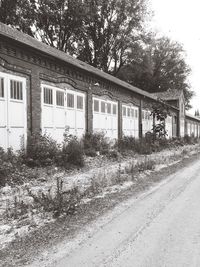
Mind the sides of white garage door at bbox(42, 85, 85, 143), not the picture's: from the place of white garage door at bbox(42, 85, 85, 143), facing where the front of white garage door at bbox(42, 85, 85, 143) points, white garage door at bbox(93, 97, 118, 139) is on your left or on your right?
on your left

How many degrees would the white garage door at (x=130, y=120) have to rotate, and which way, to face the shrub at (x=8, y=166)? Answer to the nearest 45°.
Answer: approximately 45° to its right

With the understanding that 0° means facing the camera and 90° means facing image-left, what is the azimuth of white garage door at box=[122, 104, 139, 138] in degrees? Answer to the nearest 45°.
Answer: approximately 315°

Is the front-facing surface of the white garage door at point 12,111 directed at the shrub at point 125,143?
no

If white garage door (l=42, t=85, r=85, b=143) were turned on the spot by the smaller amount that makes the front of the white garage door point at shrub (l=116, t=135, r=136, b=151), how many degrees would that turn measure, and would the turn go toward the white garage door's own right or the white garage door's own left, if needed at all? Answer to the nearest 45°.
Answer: approximately 90° to the white garage door's own left

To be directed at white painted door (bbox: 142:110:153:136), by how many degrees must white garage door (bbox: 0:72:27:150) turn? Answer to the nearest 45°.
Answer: approximately 90° to its left

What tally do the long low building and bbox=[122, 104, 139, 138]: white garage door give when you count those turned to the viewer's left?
0

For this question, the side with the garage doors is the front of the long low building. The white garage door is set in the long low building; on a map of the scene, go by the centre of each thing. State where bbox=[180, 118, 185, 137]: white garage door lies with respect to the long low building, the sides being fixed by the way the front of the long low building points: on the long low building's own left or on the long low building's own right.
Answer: on the long low building's own left

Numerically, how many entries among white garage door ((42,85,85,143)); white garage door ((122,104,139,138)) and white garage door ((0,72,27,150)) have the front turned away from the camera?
0

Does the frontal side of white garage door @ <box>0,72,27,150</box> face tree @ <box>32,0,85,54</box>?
no

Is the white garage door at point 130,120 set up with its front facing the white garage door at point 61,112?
no

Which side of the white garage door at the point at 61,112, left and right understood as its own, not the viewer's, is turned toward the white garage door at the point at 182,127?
left

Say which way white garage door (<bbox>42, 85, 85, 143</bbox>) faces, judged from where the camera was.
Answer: facing the viewer and to the right of the viewer

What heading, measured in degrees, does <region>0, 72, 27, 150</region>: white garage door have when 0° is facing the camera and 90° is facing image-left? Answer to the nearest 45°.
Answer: approximately 315°
